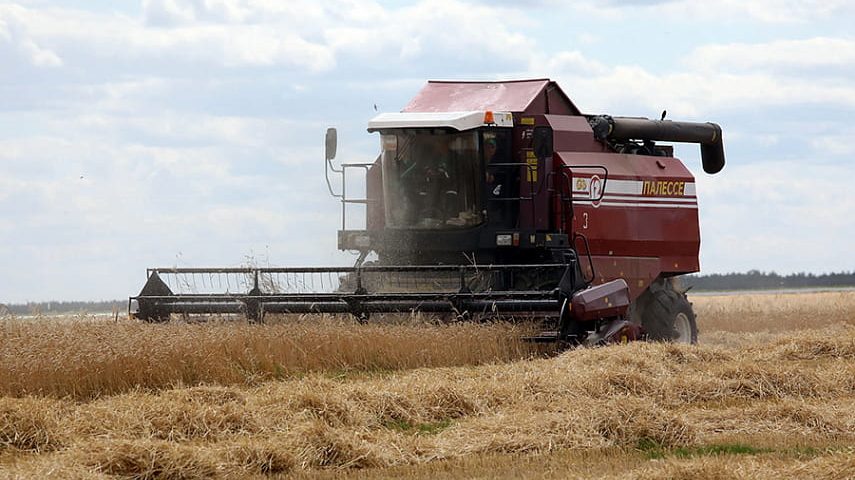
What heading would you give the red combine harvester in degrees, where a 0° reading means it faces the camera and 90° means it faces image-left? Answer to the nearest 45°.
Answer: approximately 45°
